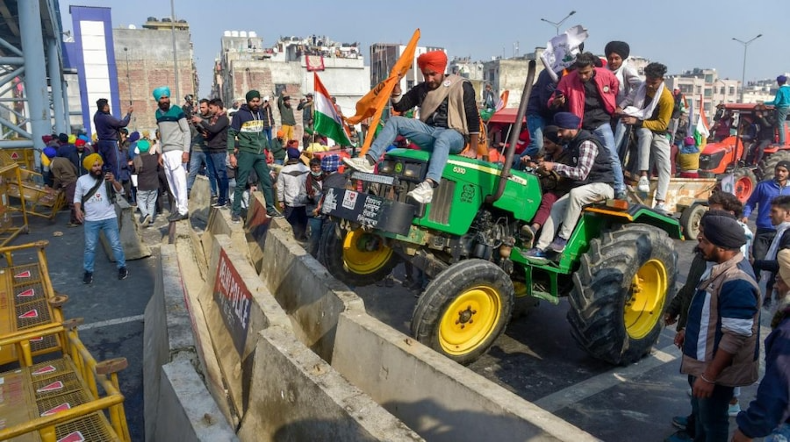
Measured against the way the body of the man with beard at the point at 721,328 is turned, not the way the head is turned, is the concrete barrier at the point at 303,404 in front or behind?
in front

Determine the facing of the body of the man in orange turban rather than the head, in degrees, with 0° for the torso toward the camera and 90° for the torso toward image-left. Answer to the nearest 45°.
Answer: approximately 45°

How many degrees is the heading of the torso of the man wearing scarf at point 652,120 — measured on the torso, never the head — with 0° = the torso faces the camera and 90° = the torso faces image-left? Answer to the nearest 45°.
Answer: approximately 45°

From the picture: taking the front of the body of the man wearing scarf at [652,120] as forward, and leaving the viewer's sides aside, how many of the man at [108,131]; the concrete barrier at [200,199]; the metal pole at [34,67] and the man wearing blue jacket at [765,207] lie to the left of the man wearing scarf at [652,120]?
1

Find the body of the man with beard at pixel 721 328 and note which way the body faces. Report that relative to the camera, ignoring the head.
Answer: to the viewer's left

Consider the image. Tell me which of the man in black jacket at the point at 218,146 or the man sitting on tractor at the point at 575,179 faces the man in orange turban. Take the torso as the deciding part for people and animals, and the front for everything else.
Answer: the man sitting on tractor

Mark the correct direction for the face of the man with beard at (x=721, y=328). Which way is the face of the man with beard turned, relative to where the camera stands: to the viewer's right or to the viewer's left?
to the viewer's left

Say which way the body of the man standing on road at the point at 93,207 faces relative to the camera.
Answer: toward the camera

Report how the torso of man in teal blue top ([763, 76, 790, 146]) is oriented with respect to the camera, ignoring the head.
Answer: to the viewer's left

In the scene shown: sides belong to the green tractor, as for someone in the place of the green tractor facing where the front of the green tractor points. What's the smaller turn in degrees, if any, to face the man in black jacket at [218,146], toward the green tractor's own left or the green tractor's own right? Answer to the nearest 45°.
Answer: approximately 90° to the green tractor's own right

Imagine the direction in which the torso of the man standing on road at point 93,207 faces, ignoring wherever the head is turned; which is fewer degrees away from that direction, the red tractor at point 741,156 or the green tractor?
the green tractor

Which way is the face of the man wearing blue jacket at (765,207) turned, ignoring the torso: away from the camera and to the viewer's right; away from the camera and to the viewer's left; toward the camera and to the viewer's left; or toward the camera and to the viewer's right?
toward the camera and to the viewer's left

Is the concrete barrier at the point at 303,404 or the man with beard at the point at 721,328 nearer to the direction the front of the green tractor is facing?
the concrete barrier
